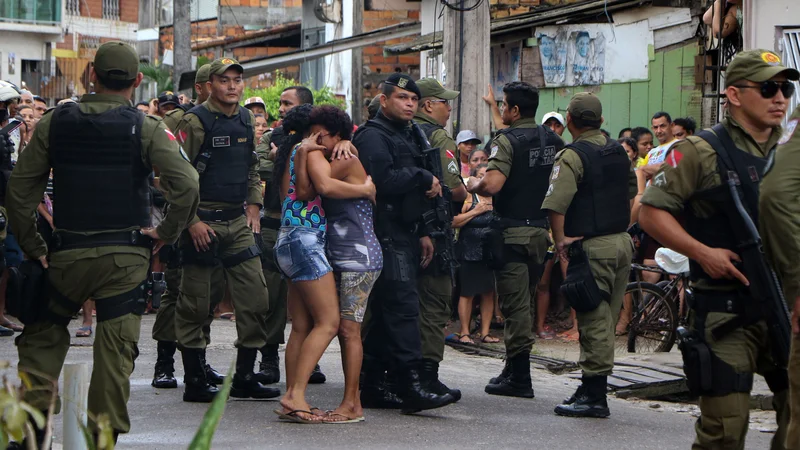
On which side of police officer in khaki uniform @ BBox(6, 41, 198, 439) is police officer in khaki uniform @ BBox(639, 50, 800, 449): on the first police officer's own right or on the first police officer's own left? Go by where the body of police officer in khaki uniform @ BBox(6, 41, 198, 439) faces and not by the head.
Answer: on the first police officer's own right

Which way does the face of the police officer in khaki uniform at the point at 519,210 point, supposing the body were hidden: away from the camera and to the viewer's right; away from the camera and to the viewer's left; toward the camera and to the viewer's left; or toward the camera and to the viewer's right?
away from the camera and to the viewer's left

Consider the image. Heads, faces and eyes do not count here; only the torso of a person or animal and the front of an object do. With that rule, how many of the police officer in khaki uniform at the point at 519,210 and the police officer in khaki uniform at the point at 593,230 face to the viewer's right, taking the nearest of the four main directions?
0

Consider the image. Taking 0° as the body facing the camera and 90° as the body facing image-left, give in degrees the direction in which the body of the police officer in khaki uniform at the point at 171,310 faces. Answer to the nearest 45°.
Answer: approximately 315°

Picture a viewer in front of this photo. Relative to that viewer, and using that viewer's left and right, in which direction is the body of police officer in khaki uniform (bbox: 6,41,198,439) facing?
facing away from the viewer

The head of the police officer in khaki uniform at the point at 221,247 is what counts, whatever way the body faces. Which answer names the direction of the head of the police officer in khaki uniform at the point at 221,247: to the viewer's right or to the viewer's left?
to the viewer's right

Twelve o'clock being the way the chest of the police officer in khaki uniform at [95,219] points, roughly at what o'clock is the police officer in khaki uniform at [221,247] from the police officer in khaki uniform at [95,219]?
the police officer in khaki uniform at [221,247] is roughly at 1 o'clock from the police officer in khaki uniform at [95,219].

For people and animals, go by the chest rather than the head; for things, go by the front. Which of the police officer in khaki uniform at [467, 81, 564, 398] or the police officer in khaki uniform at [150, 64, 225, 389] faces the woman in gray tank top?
the police officer in khaki uniform at [150, 64, 225, 389]

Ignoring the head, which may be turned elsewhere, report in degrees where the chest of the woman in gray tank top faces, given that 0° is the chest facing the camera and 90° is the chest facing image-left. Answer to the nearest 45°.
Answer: approximately 90°

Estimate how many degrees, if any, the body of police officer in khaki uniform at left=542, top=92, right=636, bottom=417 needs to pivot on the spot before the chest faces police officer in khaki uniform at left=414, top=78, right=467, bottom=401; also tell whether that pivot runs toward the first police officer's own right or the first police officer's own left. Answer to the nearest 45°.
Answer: approximately 45° to the first police officer's own left

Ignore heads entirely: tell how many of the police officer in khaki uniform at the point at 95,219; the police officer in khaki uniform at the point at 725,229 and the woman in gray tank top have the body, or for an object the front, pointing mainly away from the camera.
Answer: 1

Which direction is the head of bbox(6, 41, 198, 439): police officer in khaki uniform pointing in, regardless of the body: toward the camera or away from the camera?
away from the camera

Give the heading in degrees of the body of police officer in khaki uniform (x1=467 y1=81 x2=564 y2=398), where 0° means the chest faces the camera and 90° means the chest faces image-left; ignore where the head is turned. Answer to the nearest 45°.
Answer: approximately 135°
